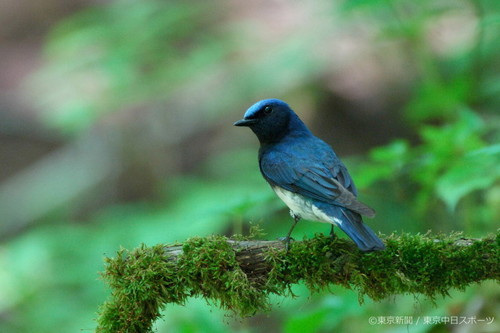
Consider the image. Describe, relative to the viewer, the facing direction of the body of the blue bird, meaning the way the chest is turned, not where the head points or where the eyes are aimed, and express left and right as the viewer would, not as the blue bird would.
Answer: facing to the left of the viewer
